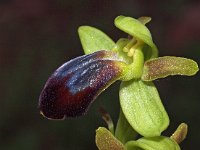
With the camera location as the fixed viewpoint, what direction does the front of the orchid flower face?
facing the viewer and to the left of the viewer
